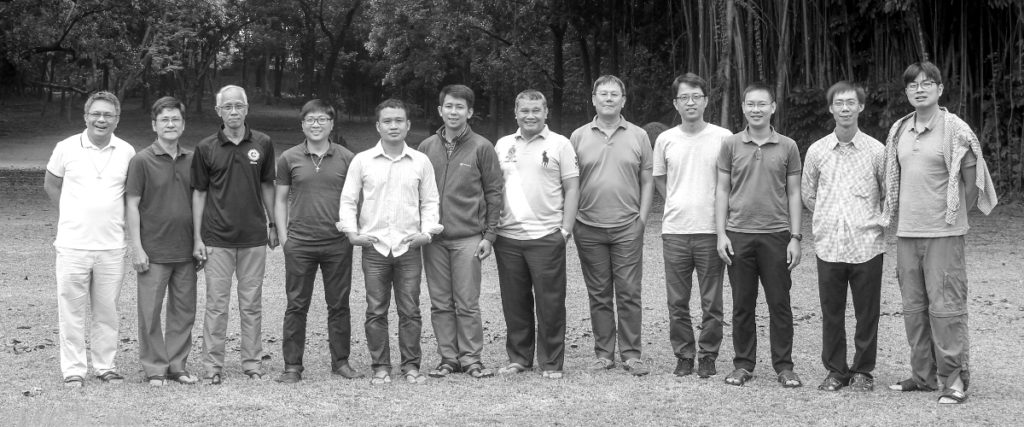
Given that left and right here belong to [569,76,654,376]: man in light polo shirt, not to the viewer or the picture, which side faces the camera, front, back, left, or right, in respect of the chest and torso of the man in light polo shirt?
front

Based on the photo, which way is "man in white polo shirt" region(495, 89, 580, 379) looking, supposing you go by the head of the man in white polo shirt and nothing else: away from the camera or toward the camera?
toward the camera

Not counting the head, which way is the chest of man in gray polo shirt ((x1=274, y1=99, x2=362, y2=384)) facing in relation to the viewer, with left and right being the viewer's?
facing the viewer

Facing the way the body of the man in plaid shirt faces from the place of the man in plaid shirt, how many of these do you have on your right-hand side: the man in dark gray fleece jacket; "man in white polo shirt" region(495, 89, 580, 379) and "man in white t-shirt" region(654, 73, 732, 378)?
3

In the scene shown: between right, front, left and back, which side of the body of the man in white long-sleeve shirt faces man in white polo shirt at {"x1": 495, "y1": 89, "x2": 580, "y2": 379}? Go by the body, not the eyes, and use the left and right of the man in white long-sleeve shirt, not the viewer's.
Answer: left

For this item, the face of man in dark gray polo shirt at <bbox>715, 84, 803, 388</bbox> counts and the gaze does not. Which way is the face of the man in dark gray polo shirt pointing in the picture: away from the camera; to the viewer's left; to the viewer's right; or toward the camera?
toward the camera

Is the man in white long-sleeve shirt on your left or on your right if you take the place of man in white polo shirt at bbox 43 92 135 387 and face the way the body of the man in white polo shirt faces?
on your left

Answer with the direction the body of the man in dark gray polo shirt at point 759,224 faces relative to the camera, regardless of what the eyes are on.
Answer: toward the camera

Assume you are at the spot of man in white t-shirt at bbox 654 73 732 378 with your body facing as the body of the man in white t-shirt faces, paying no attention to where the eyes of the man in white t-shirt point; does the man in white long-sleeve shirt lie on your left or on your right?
on your right

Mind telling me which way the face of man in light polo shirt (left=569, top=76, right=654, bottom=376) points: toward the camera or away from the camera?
toward the camera

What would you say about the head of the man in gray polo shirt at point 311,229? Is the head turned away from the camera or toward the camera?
toward the camera

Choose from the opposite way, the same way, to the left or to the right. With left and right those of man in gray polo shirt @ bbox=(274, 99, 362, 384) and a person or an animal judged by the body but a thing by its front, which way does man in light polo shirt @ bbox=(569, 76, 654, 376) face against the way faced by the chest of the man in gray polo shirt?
the same way

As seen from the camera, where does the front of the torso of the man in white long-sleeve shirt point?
toward the camera

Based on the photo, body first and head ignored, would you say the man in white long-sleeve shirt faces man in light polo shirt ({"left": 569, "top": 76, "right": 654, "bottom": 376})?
no

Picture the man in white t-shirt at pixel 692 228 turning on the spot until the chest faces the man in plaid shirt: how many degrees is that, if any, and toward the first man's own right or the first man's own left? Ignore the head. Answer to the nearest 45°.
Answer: approximately 90° to the first man's own left

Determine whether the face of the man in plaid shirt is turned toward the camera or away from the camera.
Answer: toward the camera

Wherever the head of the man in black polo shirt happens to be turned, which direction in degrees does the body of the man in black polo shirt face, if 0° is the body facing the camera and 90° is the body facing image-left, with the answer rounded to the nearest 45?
approximately 0°

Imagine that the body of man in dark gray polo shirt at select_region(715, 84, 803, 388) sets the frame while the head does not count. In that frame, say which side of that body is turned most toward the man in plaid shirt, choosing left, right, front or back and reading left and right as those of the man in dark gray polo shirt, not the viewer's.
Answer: left
